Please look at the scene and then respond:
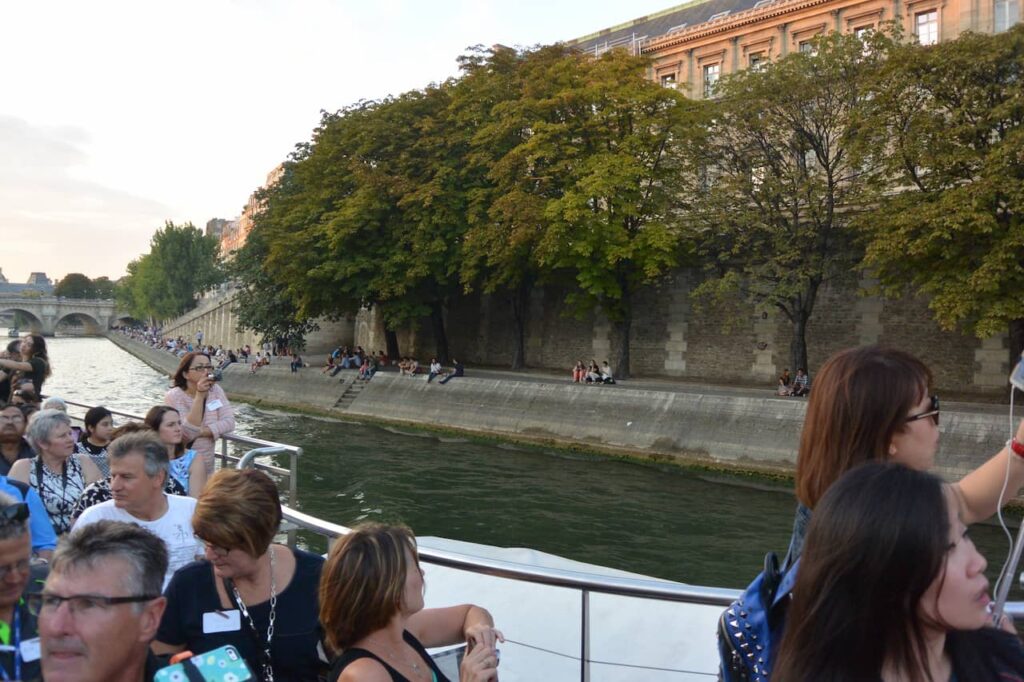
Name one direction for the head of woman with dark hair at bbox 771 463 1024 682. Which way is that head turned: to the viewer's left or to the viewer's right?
to the viewer's right

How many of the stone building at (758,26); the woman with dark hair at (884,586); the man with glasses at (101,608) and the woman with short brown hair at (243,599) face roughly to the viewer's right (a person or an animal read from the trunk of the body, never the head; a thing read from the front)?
1

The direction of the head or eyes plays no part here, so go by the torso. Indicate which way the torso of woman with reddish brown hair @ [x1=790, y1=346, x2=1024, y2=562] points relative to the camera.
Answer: to the viewer's right

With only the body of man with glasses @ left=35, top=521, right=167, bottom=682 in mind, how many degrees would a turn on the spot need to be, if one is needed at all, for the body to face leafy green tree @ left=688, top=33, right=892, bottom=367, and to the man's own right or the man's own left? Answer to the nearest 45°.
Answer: approximately 180°

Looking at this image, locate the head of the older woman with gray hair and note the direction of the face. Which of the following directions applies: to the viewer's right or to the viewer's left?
to the viewer's right

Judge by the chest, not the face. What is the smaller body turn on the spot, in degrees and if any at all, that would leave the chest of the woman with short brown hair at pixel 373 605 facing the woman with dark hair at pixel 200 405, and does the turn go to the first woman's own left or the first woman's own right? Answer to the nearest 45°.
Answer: approximately 135° to the first woman's own left

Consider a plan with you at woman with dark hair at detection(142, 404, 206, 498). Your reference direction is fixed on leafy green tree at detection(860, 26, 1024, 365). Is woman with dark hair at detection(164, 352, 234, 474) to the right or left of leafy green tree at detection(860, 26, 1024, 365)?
left

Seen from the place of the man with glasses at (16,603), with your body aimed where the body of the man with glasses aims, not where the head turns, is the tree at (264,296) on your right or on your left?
on your left

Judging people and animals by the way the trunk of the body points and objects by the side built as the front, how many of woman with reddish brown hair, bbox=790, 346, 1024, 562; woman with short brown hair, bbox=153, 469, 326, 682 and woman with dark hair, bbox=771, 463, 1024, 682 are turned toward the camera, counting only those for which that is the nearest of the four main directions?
1

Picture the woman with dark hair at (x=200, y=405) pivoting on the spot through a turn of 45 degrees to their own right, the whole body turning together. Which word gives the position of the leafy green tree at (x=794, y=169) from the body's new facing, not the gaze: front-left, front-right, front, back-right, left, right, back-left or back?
back-left

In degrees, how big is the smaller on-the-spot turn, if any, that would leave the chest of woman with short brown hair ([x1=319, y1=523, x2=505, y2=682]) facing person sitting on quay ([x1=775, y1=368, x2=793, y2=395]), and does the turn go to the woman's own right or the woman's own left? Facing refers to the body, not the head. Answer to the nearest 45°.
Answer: approximately 90° to the woman's own left

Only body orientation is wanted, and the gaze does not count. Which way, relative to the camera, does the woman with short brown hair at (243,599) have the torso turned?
toward the camera
